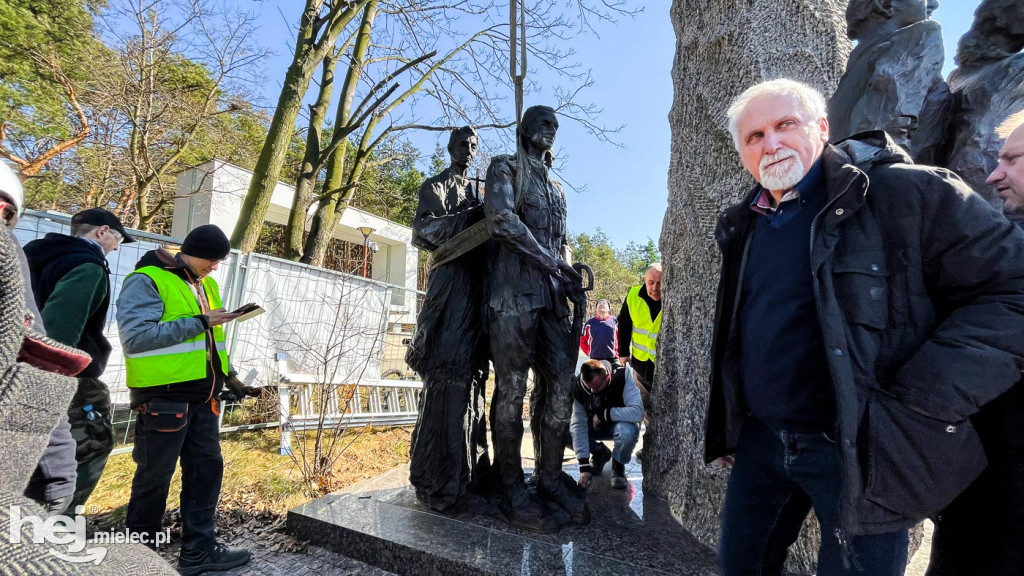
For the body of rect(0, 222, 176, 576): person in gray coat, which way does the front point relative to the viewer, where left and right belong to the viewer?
facing to the right of the viewer

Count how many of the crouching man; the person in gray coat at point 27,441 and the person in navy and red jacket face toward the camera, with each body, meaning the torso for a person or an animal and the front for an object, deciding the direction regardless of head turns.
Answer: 2

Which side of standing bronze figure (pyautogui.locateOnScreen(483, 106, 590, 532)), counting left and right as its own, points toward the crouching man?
left

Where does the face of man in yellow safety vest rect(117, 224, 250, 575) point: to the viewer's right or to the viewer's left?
to the viewer's right

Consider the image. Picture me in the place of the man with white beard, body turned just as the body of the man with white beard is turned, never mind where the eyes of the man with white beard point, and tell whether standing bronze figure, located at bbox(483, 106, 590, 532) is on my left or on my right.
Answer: on my right

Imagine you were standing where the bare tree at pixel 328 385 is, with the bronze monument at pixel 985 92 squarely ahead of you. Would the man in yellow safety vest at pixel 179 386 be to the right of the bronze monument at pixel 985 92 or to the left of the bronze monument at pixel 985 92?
right

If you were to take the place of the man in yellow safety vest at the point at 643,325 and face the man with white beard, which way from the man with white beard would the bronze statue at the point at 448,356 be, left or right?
right

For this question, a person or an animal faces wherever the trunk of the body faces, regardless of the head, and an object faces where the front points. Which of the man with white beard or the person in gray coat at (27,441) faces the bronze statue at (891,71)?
the person in gray coat

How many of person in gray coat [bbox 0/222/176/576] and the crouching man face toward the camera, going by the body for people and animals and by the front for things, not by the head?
1
